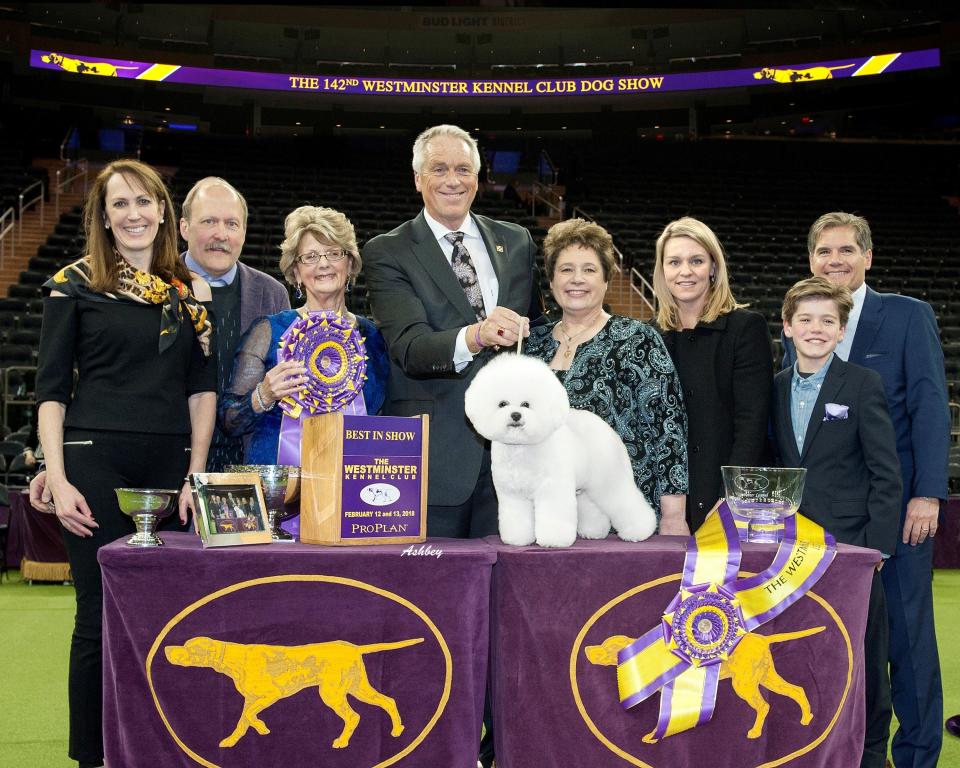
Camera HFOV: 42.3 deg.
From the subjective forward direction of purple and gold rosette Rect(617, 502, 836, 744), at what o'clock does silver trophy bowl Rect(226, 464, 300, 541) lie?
The silver trophy bowl is roughly at 3 o'clock from the purple and gold rosette.

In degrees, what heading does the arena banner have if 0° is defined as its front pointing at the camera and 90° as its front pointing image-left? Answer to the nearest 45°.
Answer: approximately 0°

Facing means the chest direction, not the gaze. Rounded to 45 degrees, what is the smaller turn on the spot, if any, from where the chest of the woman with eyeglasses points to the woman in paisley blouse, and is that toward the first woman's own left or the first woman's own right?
approximately 45° to the first woman's own left

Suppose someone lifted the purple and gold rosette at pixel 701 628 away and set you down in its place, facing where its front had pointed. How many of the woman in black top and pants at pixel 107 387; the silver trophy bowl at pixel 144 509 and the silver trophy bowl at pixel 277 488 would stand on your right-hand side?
3

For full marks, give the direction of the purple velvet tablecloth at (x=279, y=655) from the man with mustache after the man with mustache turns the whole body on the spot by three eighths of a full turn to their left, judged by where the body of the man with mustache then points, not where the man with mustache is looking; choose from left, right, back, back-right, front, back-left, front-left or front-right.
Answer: back-right
